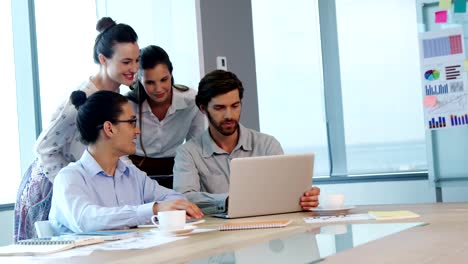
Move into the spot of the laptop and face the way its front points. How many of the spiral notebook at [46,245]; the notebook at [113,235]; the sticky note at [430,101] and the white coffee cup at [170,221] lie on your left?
3

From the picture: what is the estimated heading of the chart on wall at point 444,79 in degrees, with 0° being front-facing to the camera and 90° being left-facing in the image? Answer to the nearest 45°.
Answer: approximately 0°

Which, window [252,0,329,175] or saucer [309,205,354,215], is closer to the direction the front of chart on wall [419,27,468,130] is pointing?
the saucer

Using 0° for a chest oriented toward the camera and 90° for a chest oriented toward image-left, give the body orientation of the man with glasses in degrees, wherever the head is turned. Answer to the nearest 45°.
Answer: approximately 315°

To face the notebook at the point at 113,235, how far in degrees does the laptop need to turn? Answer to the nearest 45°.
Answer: approximately 90° to its left

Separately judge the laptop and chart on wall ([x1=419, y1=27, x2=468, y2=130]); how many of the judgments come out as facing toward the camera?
1

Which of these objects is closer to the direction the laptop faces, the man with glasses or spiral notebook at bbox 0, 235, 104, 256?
the man with glasses

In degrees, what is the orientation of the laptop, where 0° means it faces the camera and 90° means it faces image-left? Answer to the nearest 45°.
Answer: approximately 135°

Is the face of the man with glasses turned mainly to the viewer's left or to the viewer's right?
to the viewer's right

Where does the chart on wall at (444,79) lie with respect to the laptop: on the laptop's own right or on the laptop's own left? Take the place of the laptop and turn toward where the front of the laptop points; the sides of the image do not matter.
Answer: on the laptop's own right
